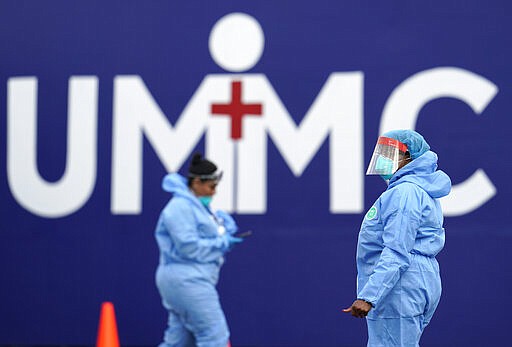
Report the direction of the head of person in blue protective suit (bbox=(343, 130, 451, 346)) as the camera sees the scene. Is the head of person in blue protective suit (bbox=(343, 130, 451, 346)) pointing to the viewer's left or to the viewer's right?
to the viewer's left

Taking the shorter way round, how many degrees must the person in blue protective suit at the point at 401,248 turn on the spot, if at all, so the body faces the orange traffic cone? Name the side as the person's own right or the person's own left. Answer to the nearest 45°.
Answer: approximately 45° to the person's own right

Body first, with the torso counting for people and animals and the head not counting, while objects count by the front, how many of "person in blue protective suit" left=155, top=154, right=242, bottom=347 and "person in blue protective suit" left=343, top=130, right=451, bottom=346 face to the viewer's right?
1

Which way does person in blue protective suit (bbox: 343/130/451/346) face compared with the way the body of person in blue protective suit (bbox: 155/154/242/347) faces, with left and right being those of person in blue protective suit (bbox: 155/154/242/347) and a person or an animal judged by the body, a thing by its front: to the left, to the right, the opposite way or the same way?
the opposite way

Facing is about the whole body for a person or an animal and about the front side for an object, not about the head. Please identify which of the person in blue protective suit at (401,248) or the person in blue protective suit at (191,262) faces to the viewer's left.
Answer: the person in blue protective suit at (401,248)

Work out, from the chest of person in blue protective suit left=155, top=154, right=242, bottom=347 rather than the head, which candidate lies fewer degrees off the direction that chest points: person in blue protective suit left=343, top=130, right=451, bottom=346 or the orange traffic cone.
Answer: the person in blue protective suit

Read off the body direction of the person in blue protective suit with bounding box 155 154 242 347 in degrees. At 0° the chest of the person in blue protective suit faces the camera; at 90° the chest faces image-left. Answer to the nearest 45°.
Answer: approximately 270°

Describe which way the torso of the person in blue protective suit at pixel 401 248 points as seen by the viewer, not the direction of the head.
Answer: to the viewer's left

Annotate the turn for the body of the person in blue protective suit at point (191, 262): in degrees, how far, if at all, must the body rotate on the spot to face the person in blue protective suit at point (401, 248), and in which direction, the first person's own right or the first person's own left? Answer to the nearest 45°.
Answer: approximately 45° to the first person's own right
